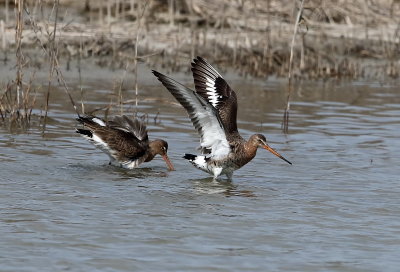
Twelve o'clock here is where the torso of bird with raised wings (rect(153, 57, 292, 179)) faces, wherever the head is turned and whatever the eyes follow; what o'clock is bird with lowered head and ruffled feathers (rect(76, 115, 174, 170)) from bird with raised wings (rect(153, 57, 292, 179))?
bird with lowered head and ruffled feathers (rect(76, 115, 174, 170)) is roughly at 7 o'clock from bird with raised wings (rect(153, 57, 292, 179)).

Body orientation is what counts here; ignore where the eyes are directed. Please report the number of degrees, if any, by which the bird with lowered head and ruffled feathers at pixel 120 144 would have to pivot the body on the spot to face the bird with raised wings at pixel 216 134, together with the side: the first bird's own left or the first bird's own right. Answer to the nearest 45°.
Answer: approximately 45° to the first bird's own right

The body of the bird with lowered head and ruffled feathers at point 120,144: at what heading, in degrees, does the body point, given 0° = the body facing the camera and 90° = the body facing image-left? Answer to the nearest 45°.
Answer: approximately 270°

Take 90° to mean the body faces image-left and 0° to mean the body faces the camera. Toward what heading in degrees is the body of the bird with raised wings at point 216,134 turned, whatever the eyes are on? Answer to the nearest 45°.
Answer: approximately 270°

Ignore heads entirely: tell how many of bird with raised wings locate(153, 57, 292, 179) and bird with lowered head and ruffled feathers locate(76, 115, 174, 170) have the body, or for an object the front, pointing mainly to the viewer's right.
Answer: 2
